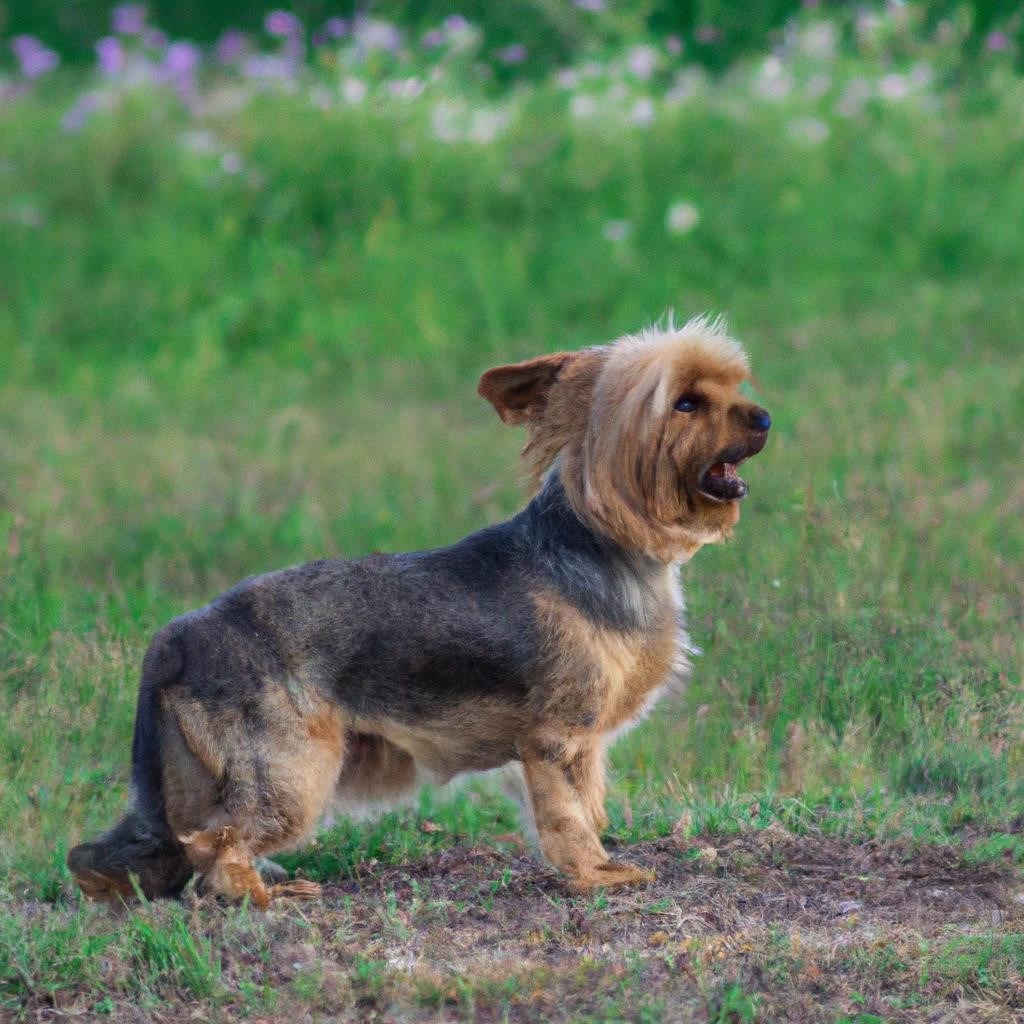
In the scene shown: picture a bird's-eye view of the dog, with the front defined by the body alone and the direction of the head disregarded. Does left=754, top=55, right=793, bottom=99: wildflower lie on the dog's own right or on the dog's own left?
on the dog's own left

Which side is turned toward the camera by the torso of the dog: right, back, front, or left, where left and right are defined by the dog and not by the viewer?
right

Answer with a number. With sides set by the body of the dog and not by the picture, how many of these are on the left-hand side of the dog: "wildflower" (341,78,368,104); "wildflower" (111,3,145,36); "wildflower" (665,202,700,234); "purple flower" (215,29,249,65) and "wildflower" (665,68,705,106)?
5

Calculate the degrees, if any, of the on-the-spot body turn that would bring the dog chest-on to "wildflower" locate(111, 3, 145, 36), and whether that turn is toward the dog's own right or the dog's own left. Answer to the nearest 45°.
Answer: approximately 90° to the dog's own left

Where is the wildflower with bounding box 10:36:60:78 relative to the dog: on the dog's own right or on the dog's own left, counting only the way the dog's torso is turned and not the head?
on the dog's own left

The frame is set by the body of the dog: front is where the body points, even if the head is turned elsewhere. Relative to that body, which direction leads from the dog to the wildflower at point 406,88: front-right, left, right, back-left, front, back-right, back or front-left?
left

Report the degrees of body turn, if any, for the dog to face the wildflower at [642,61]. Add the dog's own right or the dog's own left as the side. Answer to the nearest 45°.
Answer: approximately 90° to the dog's own left

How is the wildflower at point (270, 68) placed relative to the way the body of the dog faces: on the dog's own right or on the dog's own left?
on the dog's own left

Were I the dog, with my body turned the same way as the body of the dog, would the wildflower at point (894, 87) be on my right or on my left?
on my left

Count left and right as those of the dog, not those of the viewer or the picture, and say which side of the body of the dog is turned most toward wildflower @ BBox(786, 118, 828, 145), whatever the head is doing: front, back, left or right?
left

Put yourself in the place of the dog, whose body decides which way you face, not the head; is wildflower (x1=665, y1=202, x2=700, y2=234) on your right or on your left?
on your left

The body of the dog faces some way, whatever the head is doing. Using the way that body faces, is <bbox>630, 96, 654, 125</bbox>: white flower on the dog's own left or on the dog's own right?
on the dog's own left

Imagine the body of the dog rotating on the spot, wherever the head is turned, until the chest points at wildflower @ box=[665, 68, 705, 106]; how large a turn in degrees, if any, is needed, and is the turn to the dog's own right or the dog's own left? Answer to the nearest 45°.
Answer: approximately 90° to the dog's own left
